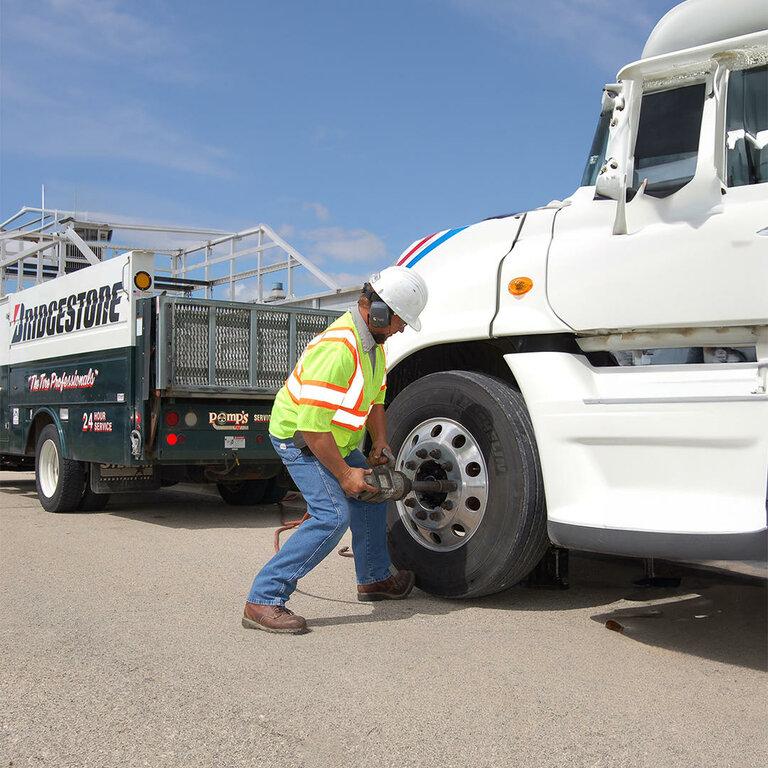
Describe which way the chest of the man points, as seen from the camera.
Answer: to the viewer's right

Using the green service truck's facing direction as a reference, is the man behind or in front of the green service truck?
behind

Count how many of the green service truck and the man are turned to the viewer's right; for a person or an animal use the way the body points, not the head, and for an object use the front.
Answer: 1

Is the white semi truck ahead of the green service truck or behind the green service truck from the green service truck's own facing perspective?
behind

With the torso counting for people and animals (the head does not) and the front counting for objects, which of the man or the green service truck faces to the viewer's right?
the man

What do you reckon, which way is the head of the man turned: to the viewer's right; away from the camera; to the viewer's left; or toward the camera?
to the viewer's right

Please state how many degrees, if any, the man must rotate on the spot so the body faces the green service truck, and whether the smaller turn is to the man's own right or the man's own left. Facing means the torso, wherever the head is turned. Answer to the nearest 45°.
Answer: approximately 90° to the man's own left

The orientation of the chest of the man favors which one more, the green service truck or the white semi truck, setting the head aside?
the white semi truck

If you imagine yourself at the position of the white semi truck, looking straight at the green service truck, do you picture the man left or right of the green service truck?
left

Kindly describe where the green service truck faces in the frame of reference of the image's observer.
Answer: facing away from the viewer and to the left of the viewer
